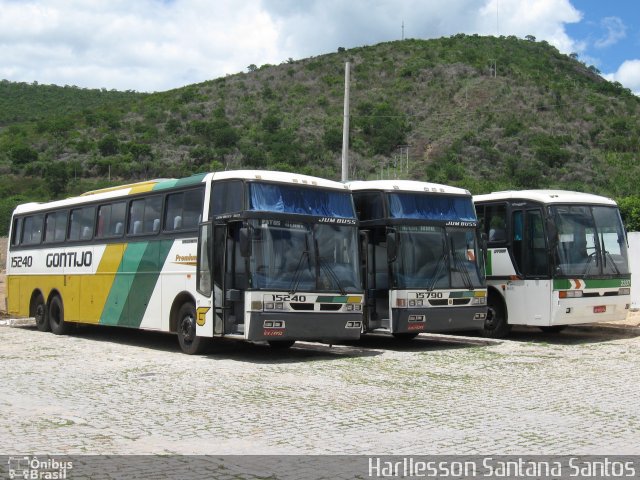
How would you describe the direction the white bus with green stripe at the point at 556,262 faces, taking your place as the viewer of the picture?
facing the viewer and to the right of the viewer

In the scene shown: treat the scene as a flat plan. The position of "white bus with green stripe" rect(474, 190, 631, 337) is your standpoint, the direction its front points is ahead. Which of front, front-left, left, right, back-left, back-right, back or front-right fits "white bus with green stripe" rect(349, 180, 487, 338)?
right

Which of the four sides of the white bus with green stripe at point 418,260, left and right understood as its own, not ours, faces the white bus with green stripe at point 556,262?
left

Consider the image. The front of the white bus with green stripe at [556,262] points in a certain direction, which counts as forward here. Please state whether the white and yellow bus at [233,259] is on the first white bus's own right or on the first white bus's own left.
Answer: on the first white bus's own right

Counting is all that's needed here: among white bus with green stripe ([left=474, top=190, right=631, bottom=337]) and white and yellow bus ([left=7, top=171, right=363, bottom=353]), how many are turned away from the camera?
0

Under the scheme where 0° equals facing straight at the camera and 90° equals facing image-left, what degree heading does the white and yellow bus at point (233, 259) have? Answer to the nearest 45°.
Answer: approximately 315°

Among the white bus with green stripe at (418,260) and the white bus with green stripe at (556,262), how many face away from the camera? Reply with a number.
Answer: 0

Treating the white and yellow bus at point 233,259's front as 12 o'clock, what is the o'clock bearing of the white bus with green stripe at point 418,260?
The white bus with green stripe is roughly at 10 o'clock from the white and yellow bus.

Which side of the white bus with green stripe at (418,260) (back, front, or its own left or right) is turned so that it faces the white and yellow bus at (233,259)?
right
